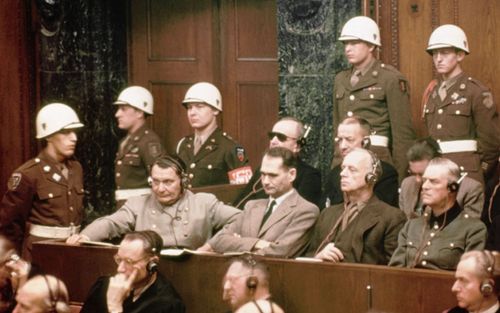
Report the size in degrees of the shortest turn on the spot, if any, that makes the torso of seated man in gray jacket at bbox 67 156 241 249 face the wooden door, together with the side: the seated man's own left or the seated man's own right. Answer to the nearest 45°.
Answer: approximately 180°

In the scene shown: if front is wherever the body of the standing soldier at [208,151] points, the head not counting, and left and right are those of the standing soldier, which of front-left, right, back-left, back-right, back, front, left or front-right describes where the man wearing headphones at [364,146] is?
left

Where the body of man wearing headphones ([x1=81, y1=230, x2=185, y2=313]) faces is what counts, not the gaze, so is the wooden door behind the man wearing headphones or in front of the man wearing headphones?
behind

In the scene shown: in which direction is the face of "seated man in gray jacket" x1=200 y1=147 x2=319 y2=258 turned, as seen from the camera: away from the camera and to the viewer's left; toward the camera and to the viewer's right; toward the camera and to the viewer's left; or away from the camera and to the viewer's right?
toward the camera and to the viewer's left

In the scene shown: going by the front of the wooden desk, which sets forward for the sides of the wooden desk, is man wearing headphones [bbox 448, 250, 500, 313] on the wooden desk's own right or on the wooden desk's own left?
on the wooden desk's own left

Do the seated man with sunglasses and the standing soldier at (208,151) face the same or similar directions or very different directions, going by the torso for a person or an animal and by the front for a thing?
same or similar directions

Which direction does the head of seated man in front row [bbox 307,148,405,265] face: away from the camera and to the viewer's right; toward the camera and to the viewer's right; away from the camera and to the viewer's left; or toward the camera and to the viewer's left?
toward the camera and to the viewer's left

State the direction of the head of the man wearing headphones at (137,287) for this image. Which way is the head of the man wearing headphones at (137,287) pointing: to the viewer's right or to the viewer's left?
to the viewer's left
